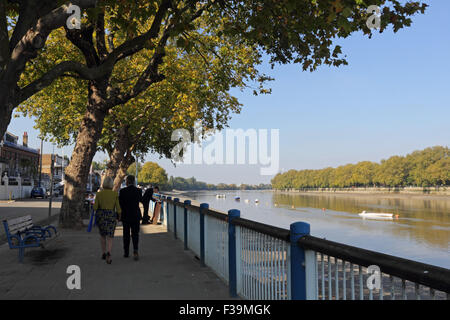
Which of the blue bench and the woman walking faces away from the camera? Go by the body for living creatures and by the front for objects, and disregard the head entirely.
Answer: the woman walking

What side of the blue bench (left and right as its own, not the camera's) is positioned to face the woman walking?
front

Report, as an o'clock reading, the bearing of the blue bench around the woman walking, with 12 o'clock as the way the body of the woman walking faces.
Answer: The blue bench is roughly at 10 o'clock from the woman walking.

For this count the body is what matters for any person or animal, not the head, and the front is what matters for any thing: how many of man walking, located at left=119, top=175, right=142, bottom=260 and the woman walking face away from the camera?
2

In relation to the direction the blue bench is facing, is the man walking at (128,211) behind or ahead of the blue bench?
ahead

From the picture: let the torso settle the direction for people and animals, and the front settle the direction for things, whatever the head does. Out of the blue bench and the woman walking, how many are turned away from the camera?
1

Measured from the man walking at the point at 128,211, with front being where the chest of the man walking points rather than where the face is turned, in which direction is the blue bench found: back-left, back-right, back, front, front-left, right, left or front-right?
left

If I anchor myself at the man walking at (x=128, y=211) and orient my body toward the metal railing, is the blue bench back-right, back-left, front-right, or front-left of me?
back-right

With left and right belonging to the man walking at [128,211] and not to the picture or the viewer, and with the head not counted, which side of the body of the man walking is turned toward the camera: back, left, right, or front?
back

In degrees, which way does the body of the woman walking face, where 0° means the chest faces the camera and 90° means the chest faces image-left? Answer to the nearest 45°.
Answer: approximately 180°

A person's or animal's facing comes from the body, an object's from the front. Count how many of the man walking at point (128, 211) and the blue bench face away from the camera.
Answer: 1

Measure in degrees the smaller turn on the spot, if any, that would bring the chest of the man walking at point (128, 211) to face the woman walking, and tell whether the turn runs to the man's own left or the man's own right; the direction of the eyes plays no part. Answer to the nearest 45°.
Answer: approximately 135° to the man's own left
